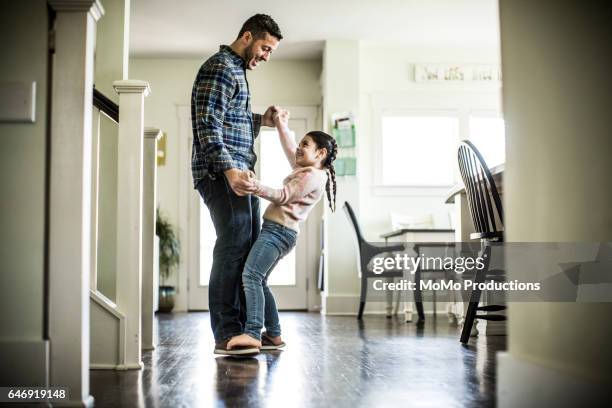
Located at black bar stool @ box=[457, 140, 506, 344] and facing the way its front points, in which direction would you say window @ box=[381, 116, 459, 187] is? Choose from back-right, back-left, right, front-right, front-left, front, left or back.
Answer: left

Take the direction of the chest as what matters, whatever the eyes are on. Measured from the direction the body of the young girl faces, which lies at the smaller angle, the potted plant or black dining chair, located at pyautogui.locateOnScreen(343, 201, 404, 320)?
the potted plant

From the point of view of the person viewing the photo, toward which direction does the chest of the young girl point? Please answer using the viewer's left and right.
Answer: facing to the left of the viewer

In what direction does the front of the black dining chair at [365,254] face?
to the viewer's right

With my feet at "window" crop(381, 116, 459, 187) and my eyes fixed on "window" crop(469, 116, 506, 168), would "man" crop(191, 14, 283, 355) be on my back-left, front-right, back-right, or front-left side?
back-right

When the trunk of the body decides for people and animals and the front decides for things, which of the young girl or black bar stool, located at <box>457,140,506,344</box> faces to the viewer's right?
the black bar stool

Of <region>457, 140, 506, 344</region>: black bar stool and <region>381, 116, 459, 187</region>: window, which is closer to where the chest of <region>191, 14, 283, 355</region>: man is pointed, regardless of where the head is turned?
the black bar stool

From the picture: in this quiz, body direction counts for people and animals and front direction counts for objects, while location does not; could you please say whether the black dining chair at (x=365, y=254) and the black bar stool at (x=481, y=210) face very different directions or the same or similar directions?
same or similar directions

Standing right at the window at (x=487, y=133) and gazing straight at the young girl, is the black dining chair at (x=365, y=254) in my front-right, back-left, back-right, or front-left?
front-right

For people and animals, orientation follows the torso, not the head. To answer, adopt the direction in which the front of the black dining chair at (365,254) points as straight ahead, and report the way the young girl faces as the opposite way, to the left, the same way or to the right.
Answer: the opposite way

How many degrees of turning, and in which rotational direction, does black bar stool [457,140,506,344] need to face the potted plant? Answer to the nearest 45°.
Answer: approximately 135° to its left

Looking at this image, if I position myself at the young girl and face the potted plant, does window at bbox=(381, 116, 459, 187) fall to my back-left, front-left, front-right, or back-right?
front-right

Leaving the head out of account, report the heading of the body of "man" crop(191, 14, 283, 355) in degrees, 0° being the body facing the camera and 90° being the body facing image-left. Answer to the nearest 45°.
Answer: approximately 270°

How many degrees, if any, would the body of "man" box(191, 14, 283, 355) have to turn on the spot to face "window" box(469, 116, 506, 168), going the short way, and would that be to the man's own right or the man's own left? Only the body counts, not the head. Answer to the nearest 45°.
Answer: approximately 45° to the man's own left

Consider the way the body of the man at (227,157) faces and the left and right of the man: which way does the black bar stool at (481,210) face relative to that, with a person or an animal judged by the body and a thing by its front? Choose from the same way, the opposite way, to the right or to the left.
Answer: the same way

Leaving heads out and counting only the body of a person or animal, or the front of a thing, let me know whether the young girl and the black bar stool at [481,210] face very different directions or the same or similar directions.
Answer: very different directions

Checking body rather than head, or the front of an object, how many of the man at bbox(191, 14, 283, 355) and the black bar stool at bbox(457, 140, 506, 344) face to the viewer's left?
0

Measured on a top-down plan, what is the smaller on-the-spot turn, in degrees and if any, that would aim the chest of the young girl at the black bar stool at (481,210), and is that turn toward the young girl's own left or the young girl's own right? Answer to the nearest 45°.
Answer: approximately 180°

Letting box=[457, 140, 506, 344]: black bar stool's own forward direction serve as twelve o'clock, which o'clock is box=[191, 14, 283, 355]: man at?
The man is roughly at 5 o'clock from the black bar stool.
